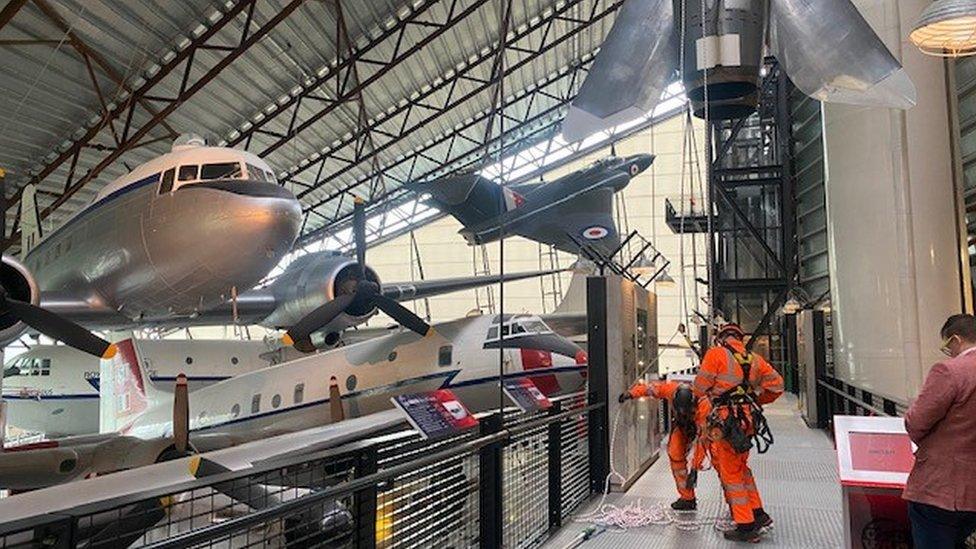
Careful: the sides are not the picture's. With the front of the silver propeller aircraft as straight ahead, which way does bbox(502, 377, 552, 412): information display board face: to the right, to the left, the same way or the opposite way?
the same way

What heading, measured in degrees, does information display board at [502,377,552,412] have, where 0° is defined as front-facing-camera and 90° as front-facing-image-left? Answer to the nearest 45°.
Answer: approximately 315°

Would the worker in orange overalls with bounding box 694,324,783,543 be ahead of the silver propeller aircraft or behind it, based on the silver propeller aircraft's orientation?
ahead

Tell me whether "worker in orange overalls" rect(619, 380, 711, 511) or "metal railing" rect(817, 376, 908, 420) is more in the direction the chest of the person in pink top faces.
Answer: the worker in orange overalls

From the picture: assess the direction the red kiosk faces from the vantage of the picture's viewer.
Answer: facing the viewer

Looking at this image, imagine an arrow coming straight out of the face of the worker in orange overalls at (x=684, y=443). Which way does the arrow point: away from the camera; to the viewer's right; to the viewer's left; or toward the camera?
away from the camera

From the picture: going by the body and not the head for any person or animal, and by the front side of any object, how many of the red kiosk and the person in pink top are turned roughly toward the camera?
1

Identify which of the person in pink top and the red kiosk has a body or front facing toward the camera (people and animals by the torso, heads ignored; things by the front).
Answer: the red kiosk

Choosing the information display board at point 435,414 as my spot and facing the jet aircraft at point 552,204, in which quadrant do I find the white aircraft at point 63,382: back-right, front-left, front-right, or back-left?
front-left

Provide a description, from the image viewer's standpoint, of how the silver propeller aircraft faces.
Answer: facing the viewer and to the right of the viewer

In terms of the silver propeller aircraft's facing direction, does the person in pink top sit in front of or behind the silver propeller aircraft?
in front

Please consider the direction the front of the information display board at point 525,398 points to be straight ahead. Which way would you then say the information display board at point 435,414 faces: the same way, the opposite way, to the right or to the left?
the same way

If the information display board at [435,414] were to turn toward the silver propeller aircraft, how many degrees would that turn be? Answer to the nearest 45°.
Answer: approximately 180°

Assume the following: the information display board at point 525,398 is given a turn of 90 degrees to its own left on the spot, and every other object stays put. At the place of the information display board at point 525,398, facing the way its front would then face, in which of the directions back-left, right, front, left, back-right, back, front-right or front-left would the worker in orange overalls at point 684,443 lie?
front-right

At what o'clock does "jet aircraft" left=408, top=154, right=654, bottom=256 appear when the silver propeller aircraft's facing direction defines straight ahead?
The jet aircraft is roughly at 9 o'clock from the silver propeller aircraft.
